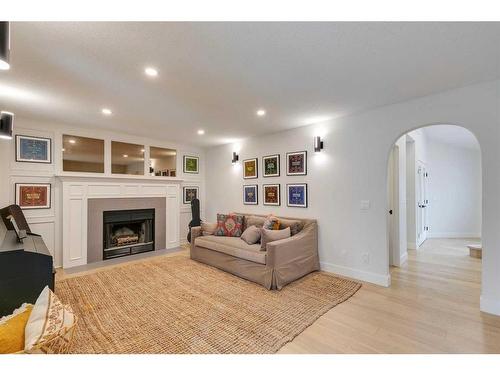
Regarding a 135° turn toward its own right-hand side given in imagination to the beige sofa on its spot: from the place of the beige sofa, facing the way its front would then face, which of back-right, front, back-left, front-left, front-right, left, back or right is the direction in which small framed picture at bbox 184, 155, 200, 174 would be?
front-left

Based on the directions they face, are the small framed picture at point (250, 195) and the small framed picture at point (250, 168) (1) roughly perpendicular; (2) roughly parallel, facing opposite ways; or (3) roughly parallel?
roughly parallel

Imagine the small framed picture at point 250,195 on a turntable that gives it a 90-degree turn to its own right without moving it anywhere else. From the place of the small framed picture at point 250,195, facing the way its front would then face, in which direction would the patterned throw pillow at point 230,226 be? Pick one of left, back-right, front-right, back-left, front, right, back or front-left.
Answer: left

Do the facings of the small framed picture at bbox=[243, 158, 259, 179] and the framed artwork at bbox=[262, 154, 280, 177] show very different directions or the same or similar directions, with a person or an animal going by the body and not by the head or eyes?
same or similar directions

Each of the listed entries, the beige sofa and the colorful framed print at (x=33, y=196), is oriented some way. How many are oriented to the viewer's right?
0

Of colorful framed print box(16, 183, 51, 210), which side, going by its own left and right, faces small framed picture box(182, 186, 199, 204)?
left

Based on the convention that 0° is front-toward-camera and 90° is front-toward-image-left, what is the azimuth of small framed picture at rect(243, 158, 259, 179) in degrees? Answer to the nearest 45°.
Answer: approximately 45°

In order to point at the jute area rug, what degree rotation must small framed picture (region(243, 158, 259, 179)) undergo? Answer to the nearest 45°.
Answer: approximately 45° to its left

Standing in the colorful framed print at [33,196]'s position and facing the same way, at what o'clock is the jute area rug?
The jute area rug is roughly at 11 o'clock from the colorful framed print.

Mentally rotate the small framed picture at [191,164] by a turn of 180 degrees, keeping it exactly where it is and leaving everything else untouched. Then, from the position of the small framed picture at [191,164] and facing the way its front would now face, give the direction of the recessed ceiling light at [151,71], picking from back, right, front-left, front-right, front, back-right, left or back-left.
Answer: back-left

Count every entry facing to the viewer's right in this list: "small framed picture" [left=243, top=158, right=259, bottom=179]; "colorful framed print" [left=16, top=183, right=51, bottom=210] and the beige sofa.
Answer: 0

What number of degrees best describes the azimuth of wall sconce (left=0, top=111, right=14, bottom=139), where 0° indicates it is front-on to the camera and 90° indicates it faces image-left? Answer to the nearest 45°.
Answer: approximately 270°

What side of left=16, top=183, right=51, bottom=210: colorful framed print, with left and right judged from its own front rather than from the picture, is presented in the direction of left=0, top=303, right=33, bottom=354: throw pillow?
front

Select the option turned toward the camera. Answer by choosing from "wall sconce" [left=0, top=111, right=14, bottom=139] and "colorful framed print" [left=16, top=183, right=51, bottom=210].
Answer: the colorful framed print

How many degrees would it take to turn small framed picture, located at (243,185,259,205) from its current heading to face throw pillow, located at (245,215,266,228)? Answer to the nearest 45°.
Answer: approximately 45° to its left

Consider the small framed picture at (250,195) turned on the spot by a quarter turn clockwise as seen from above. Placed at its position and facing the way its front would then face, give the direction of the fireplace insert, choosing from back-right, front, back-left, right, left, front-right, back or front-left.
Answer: front-left

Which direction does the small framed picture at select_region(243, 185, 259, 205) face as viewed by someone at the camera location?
facing the viewer and to the left of the viewer
